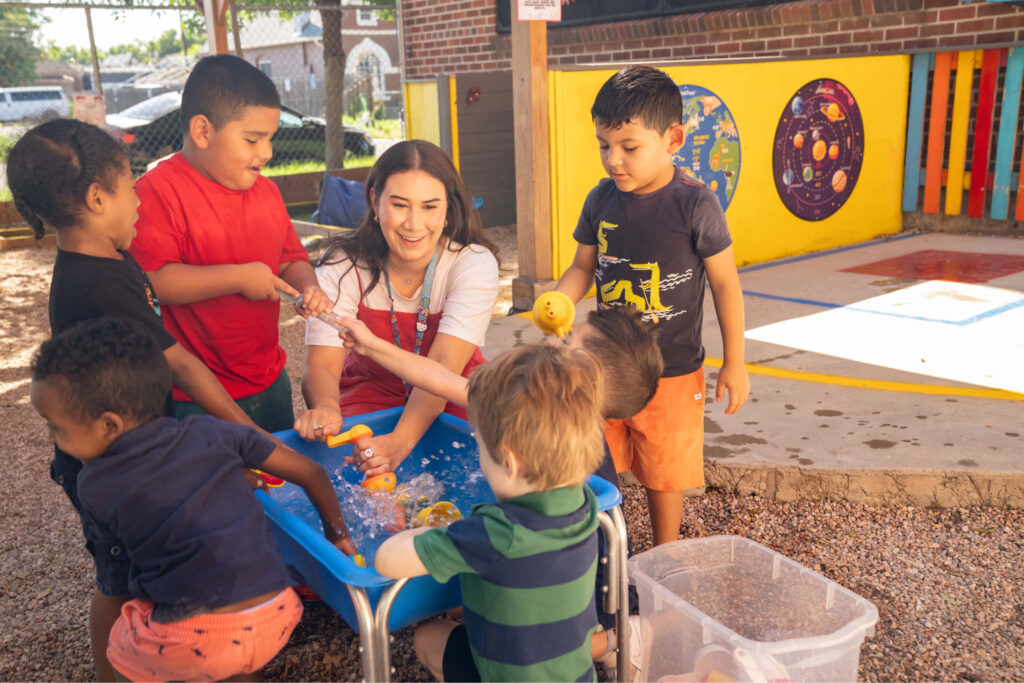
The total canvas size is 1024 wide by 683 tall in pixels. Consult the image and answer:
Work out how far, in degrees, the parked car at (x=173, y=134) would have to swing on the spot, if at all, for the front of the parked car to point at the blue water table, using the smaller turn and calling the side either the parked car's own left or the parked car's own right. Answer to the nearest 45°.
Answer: approximately 90° to the parked car's own right

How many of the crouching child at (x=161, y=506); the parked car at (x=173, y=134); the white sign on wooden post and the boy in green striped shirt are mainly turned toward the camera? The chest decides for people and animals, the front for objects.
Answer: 1

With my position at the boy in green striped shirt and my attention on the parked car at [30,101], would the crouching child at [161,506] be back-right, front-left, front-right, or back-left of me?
front-left

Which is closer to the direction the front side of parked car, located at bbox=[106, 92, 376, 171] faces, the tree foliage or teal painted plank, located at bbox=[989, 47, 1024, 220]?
the teal painted plank

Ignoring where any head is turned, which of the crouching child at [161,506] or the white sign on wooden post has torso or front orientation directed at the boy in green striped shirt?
the white sign on wooden post

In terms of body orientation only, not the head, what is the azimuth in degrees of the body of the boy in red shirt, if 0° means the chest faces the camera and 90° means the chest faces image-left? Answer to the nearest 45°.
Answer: approximately 315°

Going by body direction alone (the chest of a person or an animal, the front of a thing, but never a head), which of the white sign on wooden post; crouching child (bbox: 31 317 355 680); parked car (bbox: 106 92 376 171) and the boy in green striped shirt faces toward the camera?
the white sign on wooden post

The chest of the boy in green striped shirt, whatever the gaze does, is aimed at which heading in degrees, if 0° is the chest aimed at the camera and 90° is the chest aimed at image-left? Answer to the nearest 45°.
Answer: approximately 135°

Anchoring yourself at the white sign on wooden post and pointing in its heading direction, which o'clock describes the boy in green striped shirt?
The boy in green striped shirt is roughly at 12 o'clock from the white sign on wooden post.

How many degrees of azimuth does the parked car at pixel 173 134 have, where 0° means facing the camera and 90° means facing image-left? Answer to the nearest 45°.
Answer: approximately 270°

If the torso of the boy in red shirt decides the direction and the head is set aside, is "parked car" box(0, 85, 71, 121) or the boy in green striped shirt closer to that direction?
the boy in green striped shirt

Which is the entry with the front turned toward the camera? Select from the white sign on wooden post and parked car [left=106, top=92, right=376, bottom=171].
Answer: the white sign on wooden post

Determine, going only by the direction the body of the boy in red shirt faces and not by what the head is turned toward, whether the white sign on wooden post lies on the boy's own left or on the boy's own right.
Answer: on the boy's own left

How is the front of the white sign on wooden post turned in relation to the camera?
facing the viewer

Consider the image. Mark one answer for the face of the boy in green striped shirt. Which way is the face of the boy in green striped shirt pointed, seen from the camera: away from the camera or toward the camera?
away from the camera

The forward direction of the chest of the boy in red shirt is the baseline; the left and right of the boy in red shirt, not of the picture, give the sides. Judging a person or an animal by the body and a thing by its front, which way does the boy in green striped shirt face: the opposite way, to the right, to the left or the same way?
the opposite way

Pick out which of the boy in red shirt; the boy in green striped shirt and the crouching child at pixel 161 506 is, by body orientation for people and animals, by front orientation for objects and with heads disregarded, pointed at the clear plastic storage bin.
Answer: the boy in red shirt
